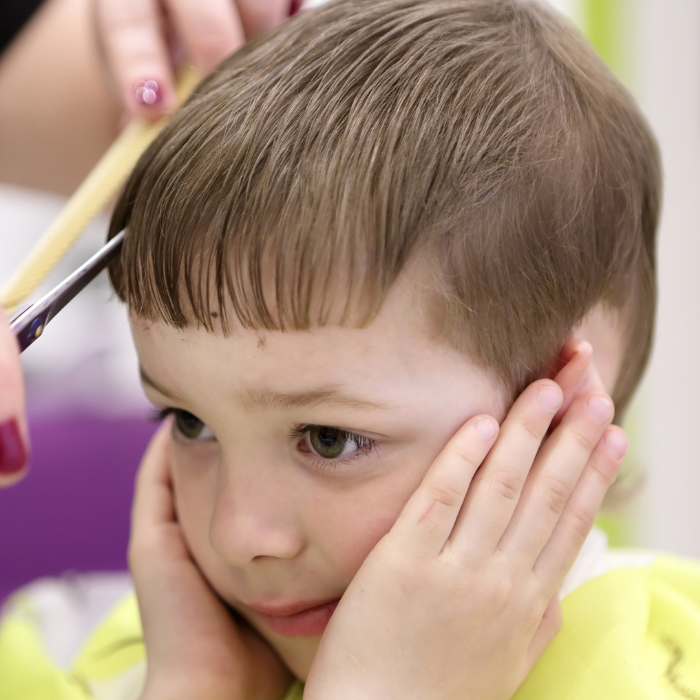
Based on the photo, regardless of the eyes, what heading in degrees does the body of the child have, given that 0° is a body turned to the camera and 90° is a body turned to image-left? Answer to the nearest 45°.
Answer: approximately 45°
